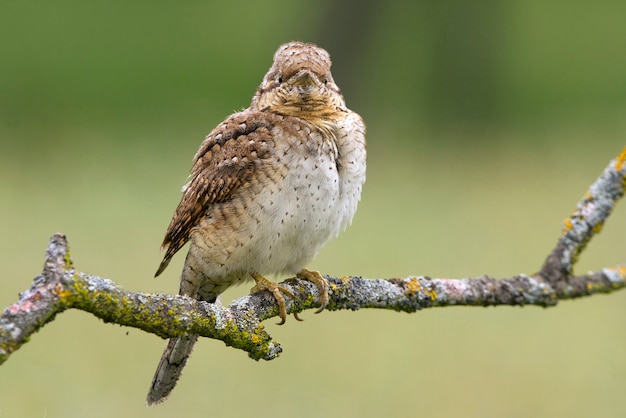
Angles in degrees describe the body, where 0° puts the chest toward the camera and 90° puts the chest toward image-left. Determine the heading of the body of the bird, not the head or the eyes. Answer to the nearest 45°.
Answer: approximately 315°
